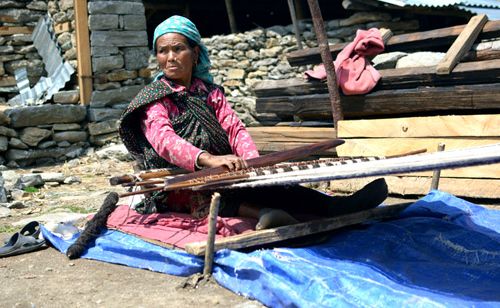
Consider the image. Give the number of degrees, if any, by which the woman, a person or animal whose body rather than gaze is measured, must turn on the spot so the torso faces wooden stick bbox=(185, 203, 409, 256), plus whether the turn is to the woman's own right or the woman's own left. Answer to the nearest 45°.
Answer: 0° — they already face it

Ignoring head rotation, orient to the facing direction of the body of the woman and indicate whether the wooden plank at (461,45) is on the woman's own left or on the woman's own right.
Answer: on the woman's own left

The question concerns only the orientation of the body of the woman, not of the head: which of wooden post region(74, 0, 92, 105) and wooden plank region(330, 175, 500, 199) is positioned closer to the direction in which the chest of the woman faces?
the wooden plank

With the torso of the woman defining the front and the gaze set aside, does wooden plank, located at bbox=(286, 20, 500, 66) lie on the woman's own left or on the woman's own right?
on the woman's own left

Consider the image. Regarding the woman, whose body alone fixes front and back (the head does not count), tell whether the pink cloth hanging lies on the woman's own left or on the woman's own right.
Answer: on the woman's own left

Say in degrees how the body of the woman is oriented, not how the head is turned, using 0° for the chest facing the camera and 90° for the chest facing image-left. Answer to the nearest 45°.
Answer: approximately 315°

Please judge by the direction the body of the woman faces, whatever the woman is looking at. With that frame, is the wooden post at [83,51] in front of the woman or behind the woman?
behind

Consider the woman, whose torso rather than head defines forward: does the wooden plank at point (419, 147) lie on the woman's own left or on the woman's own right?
on the woman's own left

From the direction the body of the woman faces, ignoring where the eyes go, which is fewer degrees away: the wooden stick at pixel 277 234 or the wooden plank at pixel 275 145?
the wooden stick

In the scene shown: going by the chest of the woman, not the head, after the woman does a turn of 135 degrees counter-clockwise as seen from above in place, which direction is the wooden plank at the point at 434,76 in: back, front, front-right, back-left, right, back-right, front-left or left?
front-right
